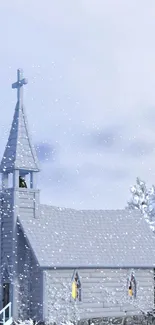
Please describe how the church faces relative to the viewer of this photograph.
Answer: facing the viewer and to the left of the viewer
